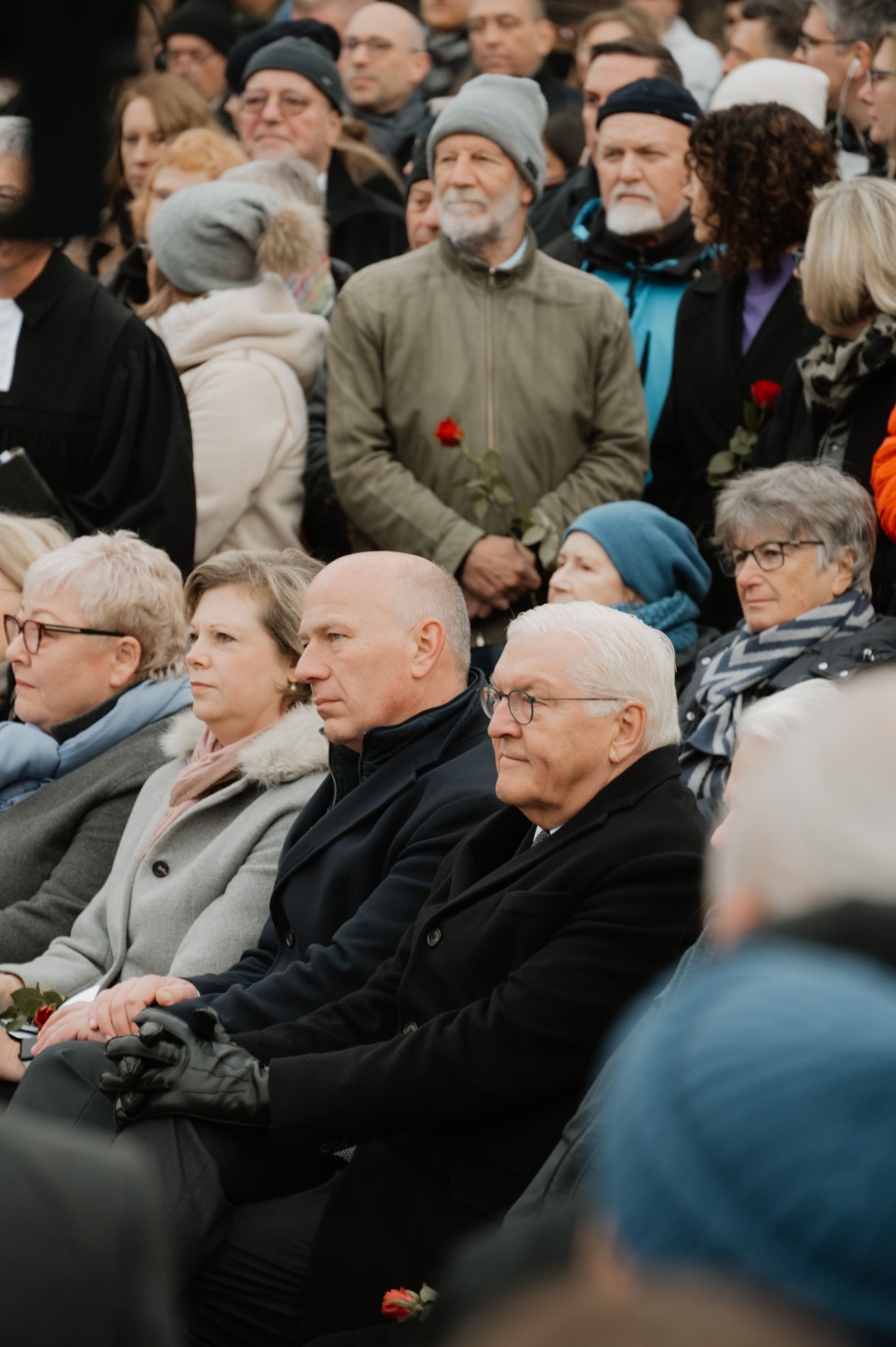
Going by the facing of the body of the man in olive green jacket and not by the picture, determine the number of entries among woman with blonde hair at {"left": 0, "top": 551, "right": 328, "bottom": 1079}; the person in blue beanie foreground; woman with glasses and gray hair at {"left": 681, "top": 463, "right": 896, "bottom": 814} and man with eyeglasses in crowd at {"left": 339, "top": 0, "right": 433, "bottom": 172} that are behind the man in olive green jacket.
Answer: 1

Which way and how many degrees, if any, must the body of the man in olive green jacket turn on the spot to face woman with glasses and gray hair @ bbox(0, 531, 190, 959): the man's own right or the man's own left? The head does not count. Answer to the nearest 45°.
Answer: approximately 45° to the man's own right

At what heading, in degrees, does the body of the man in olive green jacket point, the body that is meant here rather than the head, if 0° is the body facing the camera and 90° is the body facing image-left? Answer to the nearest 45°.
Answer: approximately 0°

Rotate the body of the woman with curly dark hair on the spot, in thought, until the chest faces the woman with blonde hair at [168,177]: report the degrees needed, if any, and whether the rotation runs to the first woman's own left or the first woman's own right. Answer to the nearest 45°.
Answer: approximately 90° to the first woman's own right

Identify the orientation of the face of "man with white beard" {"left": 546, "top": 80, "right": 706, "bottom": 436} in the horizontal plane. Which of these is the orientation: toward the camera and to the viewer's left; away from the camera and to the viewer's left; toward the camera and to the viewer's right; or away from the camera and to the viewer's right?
toward the camera and to the viewer's left

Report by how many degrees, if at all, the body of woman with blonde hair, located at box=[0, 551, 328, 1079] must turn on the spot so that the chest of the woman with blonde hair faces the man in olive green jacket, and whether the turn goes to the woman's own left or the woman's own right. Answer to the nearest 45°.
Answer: approximately 180°

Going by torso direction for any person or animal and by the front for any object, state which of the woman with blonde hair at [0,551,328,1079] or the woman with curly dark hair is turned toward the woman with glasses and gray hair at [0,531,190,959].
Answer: the woman with curly dark hair

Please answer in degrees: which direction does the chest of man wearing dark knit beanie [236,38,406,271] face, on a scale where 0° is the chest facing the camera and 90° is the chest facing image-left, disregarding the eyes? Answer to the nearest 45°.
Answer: approximately 45°

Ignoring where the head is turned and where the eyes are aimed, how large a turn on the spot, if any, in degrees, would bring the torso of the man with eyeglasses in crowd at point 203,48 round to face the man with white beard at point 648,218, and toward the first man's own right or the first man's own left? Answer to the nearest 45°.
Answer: approximately 45° to the first man's own left

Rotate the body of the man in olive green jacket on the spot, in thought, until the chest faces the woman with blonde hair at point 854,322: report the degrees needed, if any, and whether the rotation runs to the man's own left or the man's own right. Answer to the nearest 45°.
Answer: approximately 45° to the man's own left

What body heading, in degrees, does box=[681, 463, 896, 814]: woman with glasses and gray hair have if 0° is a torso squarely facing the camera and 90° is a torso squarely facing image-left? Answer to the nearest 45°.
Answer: approximately 45°
